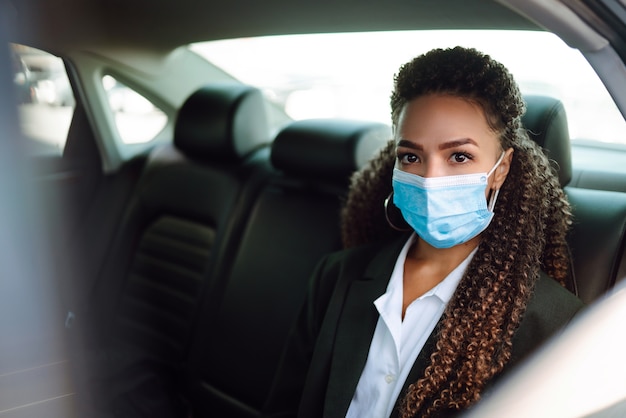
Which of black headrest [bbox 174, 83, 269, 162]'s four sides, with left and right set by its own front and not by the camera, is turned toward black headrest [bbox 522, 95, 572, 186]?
left

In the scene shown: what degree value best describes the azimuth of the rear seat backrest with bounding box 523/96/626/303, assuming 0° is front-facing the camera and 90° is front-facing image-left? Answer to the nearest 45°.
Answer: approximately 45°

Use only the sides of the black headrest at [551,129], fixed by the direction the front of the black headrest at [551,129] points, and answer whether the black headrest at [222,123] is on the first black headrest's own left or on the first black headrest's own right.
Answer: on the first black headrest's own right

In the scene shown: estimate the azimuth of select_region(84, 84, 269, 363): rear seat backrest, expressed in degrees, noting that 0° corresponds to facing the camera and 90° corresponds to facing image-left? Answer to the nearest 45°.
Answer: approximately 45°

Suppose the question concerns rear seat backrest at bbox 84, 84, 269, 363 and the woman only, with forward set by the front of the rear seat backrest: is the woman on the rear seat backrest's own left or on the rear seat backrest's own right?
on the rear seat backrest's own left

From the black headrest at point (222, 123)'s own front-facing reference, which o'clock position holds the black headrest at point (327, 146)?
the black headrest at point (327, 146) is roughly at 9 o'clock from the black headrest at point (222, 123).

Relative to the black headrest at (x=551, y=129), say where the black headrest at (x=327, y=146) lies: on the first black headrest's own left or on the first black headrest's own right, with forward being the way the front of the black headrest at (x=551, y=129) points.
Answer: on the first black headrest's own right

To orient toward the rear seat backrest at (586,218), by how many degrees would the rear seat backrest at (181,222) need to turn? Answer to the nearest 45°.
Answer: approximately 90° to its left
